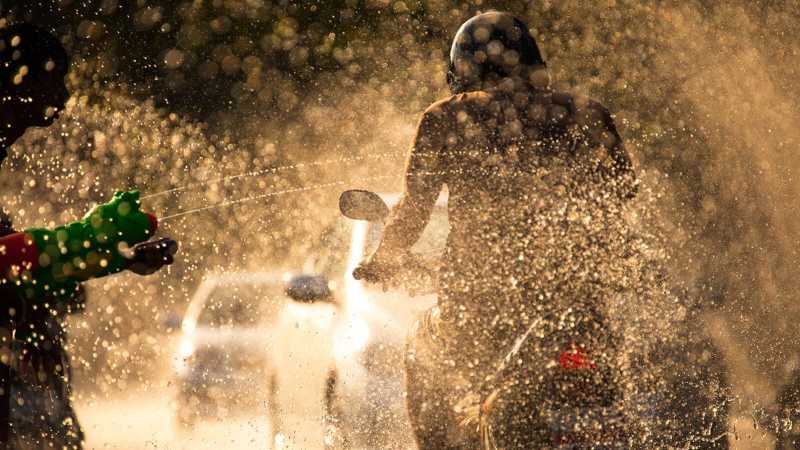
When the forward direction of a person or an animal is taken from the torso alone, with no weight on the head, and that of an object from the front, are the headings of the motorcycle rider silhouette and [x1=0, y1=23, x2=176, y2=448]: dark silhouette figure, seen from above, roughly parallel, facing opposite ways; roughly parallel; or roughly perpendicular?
roughly perpendicular

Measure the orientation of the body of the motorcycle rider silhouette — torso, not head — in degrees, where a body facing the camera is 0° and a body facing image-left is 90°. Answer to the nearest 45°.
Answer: approximately 135°

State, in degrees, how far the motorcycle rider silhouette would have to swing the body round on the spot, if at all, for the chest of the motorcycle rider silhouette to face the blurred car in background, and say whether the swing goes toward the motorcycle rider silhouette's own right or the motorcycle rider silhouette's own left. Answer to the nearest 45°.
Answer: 0° — they already face it

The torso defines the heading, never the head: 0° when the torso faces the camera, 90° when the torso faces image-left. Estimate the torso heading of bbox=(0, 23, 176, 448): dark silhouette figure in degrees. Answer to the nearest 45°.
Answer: approximately 270°

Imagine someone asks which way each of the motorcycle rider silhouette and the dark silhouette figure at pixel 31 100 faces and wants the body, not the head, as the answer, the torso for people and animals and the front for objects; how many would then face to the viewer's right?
1

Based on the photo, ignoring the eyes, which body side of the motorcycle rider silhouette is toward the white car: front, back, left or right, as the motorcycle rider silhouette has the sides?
front
